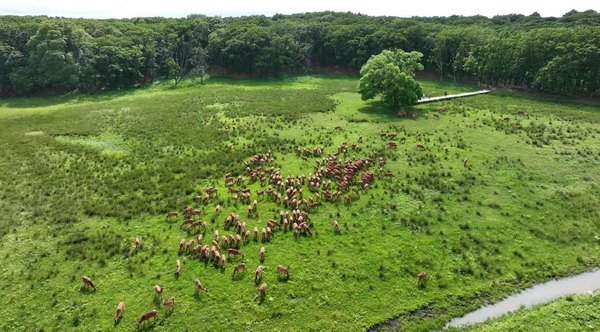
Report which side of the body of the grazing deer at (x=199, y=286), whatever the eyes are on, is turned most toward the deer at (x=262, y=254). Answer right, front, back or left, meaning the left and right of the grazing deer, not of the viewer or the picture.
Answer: left

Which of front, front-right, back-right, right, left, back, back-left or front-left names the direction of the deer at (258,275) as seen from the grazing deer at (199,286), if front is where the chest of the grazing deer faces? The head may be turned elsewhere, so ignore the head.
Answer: front-left

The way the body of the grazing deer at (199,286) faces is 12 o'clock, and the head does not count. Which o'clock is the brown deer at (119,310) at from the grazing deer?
The brown deer is roughly at 4 o'clock from the grazing deer.

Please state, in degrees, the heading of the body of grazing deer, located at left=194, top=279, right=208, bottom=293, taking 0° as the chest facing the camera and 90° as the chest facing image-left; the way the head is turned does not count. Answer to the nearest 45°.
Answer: approximately 315°
